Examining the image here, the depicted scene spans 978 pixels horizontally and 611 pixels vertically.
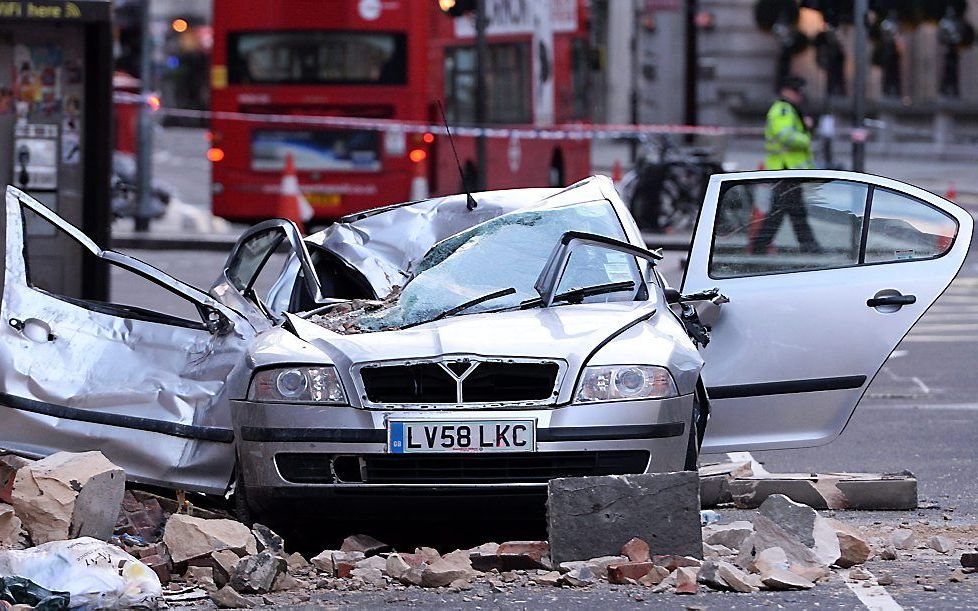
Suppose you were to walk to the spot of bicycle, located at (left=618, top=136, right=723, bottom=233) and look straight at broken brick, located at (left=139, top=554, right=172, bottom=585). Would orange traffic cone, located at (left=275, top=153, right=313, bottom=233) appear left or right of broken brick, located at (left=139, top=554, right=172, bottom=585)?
right

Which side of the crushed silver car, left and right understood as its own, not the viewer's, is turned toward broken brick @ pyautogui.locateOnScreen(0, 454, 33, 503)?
right

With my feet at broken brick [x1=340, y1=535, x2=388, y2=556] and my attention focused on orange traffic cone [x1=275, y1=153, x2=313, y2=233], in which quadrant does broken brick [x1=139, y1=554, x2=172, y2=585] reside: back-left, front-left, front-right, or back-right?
back-left

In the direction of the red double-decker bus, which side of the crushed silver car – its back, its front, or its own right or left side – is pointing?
back

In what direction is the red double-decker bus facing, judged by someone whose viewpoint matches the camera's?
facing away from the viewer and to the right of the viewer

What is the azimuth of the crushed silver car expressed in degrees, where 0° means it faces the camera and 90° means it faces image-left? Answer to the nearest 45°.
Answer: approximately 0°

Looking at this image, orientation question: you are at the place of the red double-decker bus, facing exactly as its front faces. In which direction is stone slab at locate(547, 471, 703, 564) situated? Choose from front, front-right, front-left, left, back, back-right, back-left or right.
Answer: back-right

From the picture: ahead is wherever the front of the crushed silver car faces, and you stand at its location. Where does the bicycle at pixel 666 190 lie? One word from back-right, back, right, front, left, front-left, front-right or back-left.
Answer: back

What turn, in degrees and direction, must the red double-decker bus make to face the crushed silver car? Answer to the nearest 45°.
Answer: approximately 135° to its right

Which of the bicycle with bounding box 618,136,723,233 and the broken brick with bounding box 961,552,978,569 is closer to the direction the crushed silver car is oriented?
the broken brick

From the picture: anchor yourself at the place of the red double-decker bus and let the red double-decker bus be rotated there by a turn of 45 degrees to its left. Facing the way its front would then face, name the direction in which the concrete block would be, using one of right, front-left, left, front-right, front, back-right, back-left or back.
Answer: back

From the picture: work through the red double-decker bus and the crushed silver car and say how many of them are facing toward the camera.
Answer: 1
